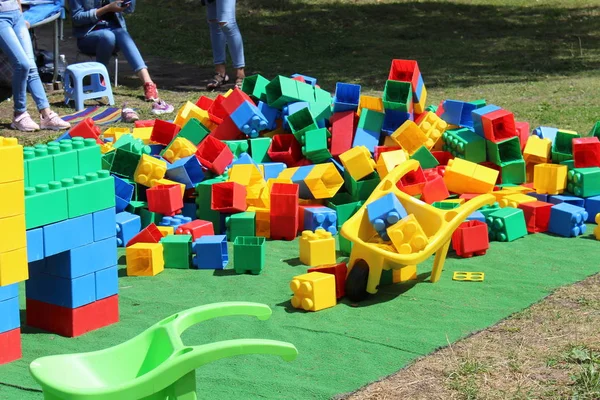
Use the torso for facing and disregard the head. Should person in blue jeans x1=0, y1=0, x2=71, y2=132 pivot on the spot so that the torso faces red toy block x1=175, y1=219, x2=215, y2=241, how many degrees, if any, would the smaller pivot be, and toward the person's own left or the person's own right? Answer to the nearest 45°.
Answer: approximately 45° to the person's own right

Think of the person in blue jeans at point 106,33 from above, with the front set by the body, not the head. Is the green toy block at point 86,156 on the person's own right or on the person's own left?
on the person's own right

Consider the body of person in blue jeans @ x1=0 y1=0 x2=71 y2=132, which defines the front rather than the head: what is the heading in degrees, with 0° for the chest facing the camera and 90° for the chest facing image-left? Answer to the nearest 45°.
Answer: approximately 315°

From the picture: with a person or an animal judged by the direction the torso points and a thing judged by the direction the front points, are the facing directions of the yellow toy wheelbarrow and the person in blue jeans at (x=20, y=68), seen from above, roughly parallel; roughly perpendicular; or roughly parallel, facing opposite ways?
roughly perpendicular

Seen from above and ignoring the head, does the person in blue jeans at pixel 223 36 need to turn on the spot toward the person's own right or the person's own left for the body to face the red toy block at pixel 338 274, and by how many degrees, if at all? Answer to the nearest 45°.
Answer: approximately 45° to the person's own left

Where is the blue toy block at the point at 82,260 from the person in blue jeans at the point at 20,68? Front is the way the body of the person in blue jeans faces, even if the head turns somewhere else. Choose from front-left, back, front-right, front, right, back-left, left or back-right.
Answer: front-right

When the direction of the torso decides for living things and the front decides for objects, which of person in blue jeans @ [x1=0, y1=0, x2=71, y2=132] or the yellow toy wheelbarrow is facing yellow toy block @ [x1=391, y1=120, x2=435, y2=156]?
the person in blue jeans

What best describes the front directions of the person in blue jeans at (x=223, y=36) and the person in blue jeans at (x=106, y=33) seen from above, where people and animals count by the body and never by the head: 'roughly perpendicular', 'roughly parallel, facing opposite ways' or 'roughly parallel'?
roughly perpendicular

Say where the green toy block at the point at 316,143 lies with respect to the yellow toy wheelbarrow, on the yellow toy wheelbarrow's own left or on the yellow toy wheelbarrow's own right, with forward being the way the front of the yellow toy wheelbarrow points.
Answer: on the yellow toy wheelbarrow's own right
